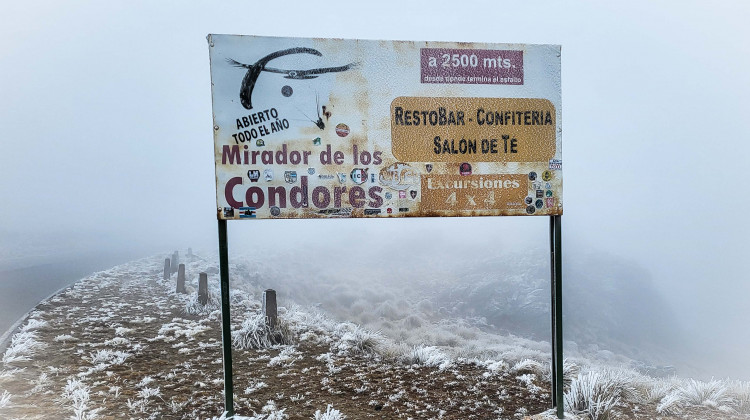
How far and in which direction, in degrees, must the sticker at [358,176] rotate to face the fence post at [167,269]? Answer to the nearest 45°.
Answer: approximately 135° to its right

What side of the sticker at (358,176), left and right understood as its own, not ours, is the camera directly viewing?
front

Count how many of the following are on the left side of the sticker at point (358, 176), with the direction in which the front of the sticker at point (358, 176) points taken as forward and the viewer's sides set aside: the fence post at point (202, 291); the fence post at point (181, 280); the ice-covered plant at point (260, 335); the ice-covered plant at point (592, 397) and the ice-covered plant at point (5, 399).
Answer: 1

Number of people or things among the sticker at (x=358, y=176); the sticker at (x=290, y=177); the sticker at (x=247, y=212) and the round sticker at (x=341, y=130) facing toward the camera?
4

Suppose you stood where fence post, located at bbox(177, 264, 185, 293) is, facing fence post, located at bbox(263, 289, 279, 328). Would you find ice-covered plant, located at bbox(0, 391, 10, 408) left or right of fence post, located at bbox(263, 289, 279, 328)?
right

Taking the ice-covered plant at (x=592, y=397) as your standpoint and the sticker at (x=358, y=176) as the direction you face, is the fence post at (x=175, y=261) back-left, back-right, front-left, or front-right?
front-right

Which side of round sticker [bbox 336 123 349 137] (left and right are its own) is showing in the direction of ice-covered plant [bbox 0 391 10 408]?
right

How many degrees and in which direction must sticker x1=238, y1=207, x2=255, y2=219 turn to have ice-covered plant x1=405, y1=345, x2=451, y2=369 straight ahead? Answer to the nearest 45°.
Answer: approximately 135° to its left

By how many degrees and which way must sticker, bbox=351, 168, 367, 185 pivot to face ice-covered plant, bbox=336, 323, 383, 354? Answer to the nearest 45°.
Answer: approximately 180°

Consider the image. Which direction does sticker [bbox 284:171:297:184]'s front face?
toward the camera

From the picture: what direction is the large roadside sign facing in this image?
toward the camera

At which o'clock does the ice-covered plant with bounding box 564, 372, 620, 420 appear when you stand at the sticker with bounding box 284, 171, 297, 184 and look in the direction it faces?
The ice-covered plant is roughly at 9 o'clock from the sticker.
